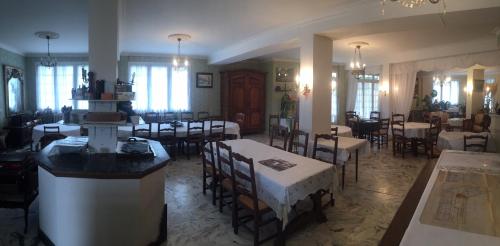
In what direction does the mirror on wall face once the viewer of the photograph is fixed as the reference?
facing the viewer and to the right of the viewer

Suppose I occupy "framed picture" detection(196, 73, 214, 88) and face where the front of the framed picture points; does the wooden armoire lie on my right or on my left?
on my left

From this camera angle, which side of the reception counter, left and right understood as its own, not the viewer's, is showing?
front

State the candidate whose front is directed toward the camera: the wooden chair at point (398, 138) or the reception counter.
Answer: the reception counter

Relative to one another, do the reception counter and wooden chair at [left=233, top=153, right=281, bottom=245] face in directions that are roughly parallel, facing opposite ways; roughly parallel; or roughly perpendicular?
roughly perpendicular

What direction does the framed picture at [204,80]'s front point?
toward the camera

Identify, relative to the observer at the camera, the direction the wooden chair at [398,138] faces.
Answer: facing away from the viewer and to the right of the viewer

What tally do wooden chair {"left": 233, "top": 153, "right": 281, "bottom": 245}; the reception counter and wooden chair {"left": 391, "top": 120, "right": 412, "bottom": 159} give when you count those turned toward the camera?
1

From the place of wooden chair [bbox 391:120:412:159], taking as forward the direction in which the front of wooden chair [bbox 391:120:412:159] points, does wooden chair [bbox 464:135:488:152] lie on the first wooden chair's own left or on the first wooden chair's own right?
on the first wooden chair's own right

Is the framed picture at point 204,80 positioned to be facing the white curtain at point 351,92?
no

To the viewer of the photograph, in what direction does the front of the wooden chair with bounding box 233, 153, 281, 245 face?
facing away from the viewer and to the right of the viewer

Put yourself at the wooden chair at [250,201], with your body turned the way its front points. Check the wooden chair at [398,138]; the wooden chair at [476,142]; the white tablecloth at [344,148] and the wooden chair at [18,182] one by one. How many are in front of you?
3

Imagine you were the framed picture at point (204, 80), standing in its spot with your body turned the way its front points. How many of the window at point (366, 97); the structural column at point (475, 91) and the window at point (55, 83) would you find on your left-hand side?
2

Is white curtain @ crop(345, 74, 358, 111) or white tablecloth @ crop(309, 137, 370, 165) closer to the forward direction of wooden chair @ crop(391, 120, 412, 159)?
the white curtain

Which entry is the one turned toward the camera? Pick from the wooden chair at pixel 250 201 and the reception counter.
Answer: the reception counter
